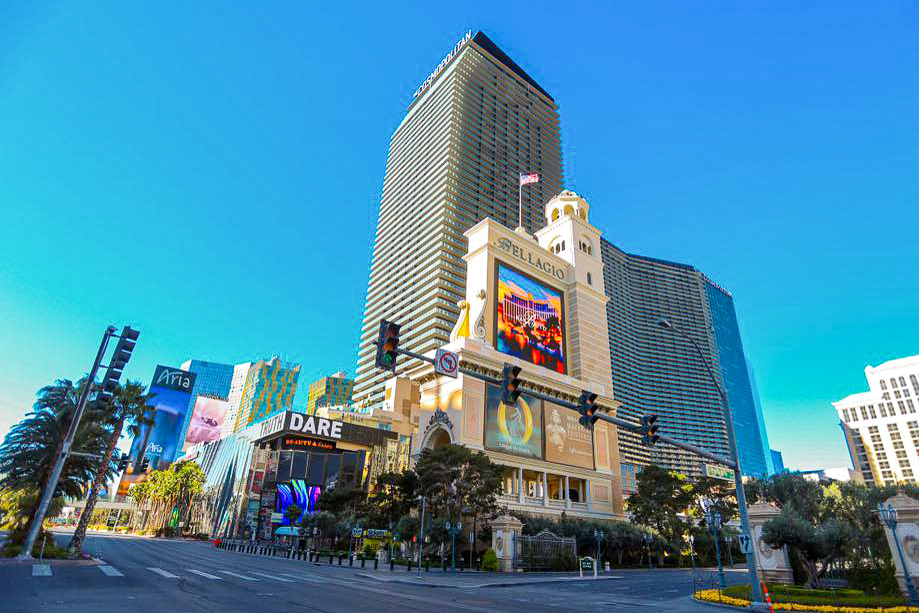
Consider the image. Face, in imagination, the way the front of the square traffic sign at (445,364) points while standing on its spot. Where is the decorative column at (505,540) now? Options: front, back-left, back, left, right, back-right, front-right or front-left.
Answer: back-left

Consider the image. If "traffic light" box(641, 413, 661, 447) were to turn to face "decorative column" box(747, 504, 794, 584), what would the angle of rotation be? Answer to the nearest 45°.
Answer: approximately 135° to its left

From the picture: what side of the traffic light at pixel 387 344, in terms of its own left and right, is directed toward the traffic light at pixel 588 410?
left

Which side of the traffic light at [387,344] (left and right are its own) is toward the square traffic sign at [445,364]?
left

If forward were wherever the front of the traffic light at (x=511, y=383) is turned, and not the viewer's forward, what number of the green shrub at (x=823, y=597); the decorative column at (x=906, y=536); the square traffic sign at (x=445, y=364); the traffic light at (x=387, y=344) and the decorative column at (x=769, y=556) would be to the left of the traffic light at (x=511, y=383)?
3

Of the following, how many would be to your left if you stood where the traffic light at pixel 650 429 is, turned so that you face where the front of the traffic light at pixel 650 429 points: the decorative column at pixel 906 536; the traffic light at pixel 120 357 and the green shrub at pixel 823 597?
2
